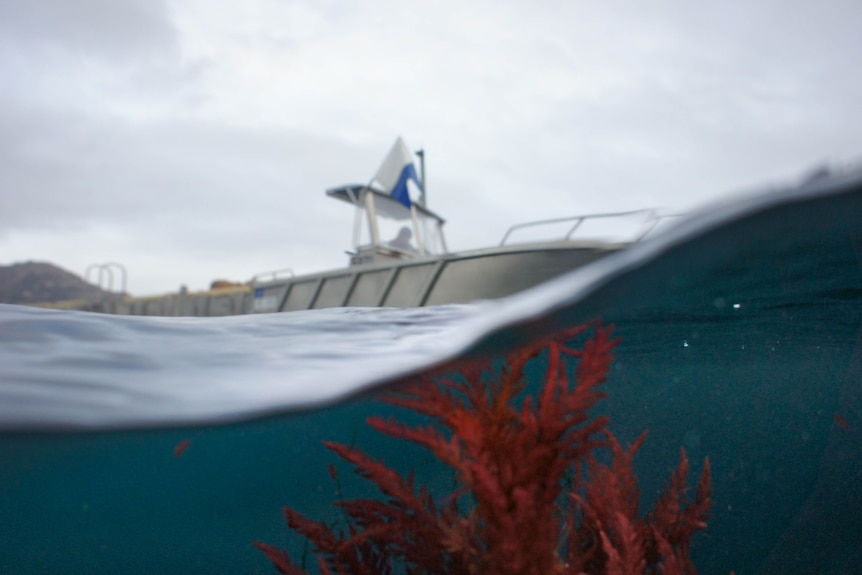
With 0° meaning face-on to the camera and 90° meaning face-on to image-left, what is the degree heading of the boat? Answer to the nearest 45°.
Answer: approximately 270°

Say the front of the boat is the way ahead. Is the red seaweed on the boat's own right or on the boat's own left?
on the boat's own right
